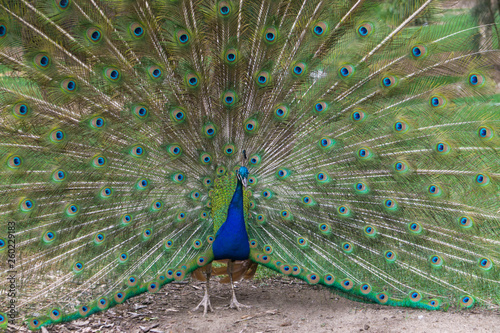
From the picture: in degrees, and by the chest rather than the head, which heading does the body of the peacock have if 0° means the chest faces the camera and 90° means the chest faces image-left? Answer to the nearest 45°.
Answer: approximately 0°
